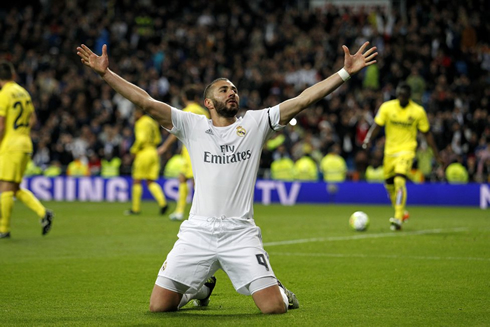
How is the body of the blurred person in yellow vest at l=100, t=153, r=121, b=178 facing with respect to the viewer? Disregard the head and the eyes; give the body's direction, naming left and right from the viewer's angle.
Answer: facing the viewer

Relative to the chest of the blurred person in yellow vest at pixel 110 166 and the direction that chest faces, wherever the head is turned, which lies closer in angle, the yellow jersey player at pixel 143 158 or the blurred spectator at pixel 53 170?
the yellow jersey player

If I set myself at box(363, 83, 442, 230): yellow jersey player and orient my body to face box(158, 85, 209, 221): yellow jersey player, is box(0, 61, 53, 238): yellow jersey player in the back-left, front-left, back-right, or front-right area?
front-left

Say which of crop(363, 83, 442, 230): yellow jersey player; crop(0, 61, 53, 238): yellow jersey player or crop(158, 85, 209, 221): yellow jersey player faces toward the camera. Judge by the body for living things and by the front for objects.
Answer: crop(363, 83, 442, 230): yellow jersey player

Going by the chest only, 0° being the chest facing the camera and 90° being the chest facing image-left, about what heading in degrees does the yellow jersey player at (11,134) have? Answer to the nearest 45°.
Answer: approximately 135°

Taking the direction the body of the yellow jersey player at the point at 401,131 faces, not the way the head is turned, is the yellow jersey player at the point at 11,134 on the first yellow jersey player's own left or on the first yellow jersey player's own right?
on the first yellow jersey player's own right

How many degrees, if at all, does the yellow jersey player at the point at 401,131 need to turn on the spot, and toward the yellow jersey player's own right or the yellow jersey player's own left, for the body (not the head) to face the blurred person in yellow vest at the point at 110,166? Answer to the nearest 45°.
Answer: approximately 135° to the yellow jersey player's own right

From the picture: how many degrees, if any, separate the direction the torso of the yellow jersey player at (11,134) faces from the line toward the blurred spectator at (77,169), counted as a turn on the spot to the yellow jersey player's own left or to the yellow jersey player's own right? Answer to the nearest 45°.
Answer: approximately 45° to the yellow jersey player's own right

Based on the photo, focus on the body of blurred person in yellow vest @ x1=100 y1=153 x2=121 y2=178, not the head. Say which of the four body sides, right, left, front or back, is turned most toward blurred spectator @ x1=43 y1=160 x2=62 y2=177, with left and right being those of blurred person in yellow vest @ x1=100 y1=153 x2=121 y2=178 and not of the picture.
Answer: right
